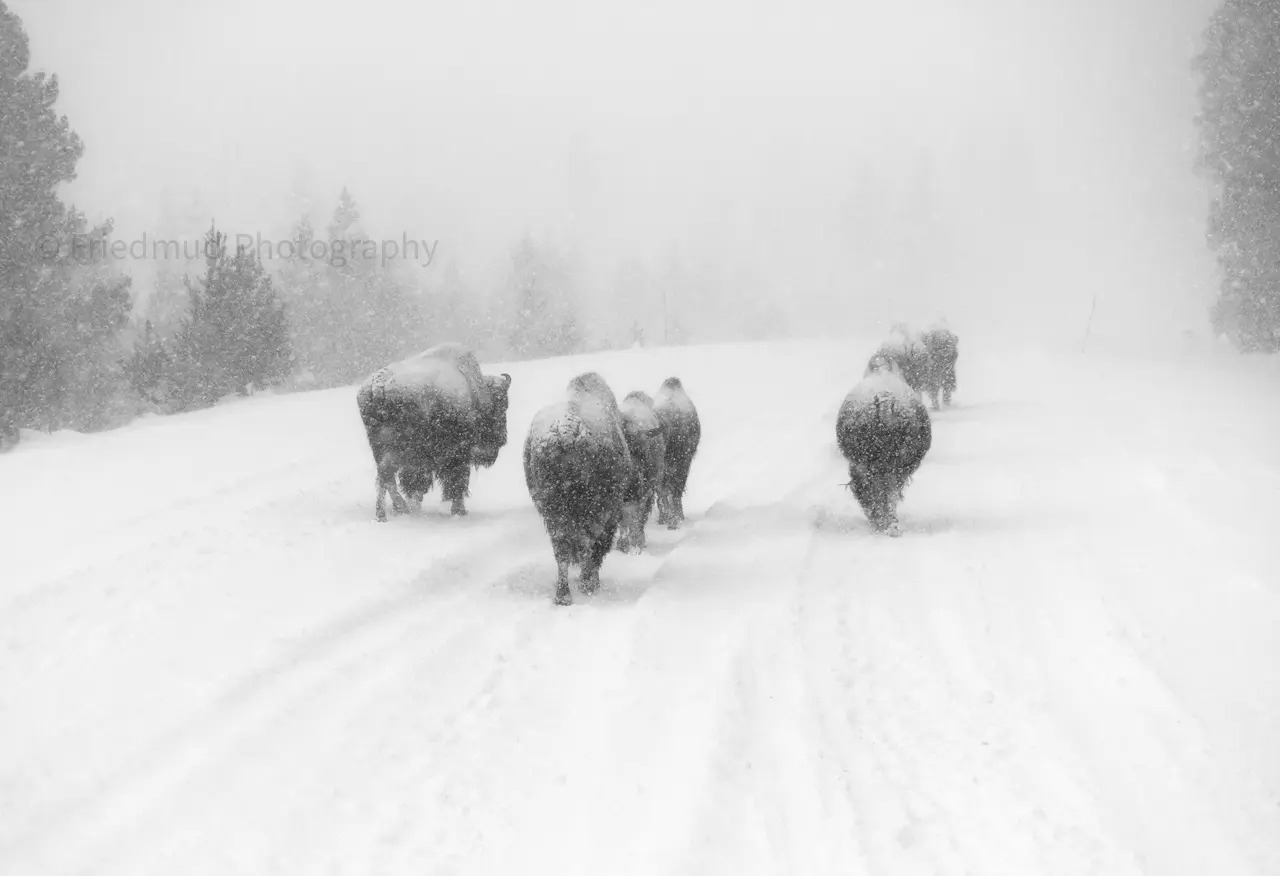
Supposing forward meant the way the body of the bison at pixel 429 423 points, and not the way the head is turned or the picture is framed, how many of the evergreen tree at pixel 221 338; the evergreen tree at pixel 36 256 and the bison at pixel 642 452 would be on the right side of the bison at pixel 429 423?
1

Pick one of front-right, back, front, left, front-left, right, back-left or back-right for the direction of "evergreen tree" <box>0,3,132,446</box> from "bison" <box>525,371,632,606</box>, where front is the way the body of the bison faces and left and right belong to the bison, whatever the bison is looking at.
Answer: front-left

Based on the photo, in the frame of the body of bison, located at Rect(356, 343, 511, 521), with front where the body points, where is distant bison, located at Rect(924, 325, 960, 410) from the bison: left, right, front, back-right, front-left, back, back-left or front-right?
front

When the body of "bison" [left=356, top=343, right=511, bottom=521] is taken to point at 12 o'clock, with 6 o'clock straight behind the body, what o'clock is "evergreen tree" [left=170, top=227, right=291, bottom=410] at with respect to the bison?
The evergreen tree is roughly at 10 o'clock from the bison.

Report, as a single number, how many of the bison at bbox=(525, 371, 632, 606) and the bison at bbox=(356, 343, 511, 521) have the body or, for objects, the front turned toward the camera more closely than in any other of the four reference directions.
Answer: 0

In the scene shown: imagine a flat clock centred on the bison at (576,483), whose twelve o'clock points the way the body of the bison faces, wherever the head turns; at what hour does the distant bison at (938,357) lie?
The distant bison is roughly at 1 o'clock from the bison.

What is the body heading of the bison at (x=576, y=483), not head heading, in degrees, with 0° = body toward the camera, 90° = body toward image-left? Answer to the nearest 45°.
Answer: approximately 180°

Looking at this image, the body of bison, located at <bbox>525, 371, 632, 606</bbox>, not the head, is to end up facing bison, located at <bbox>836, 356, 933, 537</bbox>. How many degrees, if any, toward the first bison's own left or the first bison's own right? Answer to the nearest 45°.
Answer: approximately 45° to the first bison's own right

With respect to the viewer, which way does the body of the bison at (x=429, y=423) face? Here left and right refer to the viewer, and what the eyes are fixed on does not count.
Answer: facing away from the viewer and to the right of the viewer

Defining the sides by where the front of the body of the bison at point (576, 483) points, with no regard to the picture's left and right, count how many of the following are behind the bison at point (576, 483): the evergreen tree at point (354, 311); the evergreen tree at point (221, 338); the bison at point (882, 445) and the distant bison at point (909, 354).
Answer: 0

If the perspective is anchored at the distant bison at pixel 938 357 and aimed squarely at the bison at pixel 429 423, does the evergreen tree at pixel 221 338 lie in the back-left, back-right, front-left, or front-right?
front-right

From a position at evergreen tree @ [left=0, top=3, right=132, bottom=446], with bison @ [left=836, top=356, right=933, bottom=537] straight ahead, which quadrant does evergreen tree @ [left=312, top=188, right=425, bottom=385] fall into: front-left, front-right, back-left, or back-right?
back-left

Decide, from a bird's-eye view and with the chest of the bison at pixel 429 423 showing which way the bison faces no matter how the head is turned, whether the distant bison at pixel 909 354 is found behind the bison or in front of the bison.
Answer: in front

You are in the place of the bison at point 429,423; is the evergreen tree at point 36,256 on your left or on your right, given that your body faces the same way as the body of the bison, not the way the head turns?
on your left

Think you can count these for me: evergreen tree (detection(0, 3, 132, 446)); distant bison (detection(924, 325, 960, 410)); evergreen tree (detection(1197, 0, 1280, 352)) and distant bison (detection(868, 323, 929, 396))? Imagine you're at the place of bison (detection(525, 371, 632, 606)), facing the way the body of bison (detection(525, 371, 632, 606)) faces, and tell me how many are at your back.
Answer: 0
